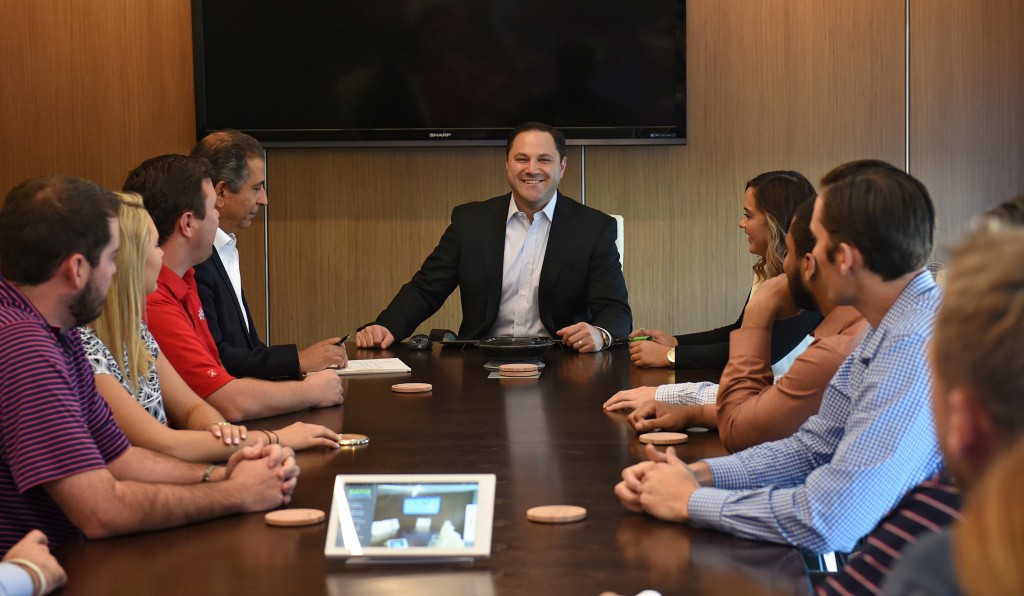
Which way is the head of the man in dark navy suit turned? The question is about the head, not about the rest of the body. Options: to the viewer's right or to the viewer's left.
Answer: to the viewer's right

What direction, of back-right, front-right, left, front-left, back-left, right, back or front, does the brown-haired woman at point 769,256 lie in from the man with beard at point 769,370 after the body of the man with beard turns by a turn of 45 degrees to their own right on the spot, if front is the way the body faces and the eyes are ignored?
front-right

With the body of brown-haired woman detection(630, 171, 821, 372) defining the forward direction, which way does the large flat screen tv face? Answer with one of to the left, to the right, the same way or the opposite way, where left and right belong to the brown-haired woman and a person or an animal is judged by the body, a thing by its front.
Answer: to the left

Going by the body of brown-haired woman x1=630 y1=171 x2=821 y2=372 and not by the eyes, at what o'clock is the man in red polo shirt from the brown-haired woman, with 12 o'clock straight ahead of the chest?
The man in red polo shirt is roughly at 11 o'clock from the brown-haired woman.

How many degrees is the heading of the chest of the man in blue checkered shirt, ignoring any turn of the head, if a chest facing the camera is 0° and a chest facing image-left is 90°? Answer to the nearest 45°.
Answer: approximately 90°

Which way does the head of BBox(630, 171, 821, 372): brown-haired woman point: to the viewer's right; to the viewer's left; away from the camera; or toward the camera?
to the viewer's left

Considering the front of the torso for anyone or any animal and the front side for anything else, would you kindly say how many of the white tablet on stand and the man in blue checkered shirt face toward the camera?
1

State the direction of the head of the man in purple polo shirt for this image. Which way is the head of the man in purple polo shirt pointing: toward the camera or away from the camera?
away from the camera

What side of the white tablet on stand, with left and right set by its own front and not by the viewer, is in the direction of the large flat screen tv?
back

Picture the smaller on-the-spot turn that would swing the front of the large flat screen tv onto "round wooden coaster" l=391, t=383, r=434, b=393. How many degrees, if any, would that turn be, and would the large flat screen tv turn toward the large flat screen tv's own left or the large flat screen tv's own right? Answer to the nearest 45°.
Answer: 0° — it already faces it

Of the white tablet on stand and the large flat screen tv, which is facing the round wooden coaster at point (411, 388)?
the large flat screen tv

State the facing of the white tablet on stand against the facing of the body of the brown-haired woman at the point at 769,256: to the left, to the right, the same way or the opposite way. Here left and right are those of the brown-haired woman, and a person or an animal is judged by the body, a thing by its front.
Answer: to the left

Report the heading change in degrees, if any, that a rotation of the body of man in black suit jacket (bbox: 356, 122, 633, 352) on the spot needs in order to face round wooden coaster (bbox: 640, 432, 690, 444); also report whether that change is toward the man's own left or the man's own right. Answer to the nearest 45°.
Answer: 0° — they already face it

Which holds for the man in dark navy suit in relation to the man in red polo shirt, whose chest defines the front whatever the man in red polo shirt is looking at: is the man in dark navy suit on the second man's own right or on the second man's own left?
on the second man's own left

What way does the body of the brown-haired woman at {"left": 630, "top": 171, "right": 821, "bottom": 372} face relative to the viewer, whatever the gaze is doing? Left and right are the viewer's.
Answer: facing to the left of the viewer
